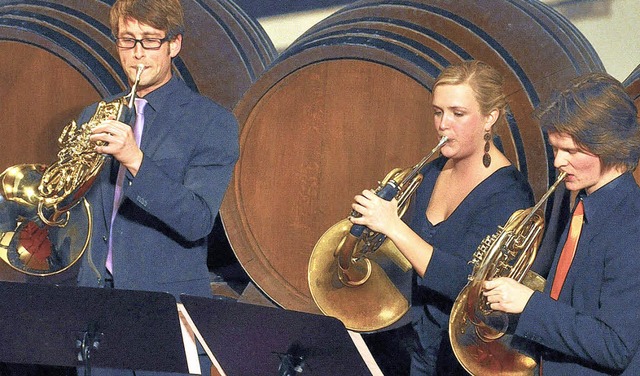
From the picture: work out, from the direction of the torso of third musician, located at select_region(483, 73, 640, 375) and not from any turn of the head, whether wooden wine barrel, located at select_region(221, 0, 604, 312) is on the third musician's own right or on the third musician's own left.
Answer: on the third musician's own right

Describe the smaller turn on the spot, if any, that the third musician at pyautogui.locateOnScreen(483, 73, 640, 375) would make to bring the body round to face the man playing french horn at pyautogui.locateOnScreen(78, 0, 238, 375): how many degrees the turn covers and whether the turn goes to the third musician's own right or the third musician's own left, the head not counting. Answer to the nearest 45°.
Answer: approximately 45° to the third musician's own right

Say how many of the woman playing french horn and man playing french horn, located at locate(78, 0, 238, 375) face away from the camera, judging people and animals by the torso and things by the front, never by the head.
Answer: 0

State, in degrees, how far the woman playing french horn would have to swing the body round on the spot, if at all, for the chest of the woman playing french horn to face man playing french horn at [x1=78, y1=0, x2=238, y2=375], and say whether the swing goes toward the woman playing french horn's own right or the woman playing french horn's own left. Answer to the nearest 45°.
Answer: approximately 45° to the woman playing french horn's own right

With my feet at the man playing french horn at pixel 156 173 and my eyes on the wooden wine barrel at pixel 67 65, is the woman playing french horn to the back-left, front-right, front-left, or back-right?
back-right

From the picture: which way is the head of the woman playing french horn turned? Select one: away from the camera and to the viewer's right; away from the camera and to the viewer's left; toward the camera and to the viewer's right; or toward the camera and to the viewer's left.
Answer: toward the camera and to the viewer's left

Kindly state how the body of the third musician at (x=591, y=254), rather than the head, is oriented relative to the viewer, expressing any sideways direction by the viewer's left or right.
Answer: facing the viewer and to the left of the viewer

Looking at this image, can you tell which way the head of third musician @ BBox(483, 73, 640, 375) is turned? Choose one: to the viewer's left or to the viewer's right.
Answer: to the viewer's left

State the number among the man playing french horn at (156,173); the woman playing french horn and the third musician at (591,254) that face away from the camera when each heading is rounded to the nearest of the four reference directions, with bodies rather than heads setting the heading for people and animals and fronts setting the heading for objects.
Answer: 0

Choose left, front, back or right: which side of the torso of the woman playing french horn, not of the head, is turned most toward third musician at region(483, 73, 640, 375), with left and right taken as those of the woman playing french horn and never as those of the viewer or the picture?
left

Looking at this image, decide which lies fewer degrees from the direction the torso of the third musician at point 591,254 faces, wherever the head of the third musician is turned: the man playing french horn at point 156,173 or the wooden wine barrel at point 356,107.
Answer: the man playing french horn

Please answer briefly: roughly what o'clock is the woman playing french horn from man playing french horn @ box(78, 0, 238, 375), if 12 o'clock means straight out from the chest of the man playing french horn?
The woman playing french horn is roughly at 8 o'clock from the man playing french horn.

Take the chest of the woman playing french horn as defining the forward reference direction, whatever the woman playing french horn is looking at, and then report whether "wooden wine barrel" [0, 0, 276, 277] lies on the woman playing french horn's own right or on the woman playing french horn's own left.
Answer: on the woman playing french horn's own right
